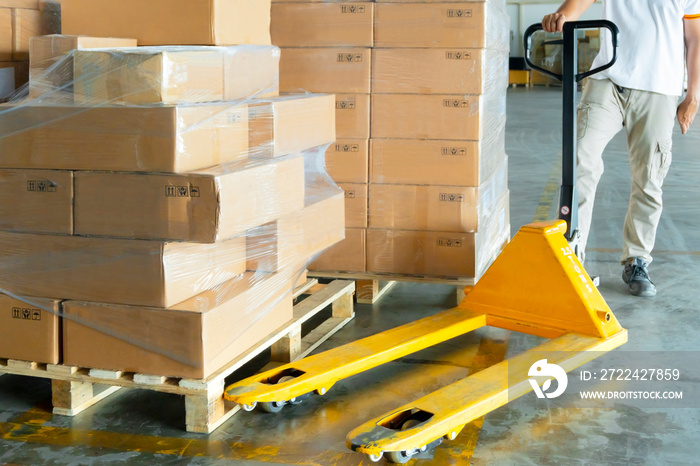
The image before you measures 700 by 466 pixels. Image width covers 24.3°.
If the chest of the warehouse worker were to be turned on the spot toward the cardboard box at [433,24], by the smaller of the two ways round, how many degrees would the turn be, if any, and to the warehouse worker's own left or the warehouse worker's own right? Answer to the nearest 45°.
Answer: approximately 45° to the warehouse worker's own right

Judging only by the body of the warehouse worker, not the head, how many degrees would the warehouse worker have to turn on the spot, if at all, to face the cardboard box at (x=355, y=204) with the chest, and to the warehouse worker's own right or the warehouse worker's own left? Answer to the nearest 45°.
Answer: approximately 90° to the warehouse worker's own right

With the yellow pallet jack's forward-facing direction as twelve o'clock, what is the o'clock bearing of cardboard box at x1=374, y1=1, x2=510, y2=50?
The cardboard box is roughly at 4 o'clock from the yellow pallet jack.

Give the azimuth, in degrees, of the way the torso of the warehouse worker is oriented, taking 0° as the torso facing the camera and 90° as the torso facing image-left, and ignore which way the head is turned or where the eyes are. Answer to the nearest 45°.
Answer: approximately 0°

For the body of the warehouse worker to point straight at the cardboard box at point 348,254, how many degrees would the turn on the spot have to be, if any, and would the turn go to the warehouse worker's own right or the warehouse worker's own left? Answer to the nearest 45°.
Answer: approximately 90° to the warehouse worker's own right

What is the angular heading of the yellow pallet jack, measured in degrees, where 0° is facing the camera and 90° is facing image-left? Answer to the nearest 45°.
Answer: approximately 45°

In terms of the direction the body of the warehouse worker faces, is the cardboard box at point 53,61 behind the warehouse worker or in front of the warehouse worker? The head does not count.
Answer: in front

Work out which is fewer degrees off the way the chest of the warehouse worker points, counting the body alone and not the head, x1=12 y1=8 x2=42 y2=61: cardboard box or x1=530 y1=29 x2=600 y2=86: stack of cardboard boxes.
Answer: the cardboard box

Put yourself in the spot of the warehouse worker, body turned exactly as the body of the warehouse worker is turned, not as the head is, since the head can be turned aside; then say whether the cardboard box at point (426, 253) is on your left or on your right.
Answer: on your right
